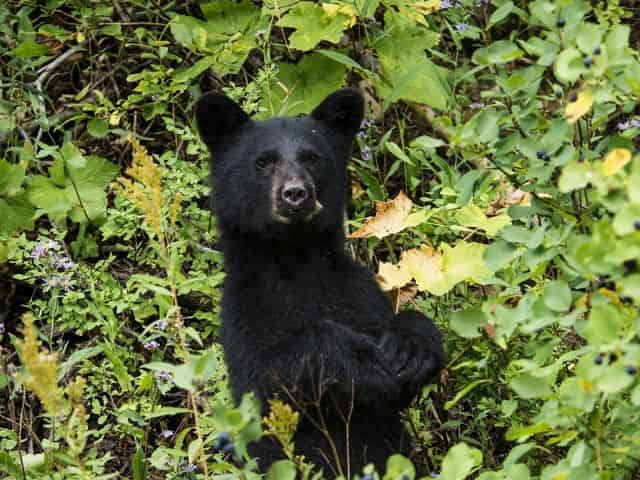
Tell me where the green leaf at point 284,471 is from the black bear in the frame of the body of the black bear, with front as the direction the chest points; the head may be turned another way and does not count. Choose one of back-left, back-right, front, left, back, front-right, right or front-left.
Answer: front-right

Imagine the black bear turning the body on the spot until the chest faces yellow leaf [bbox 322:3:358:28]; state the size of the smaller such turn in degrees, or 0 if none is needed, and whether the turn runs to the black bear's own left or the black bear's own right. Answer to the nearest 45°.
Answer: approximately 135° to the black bear's own left

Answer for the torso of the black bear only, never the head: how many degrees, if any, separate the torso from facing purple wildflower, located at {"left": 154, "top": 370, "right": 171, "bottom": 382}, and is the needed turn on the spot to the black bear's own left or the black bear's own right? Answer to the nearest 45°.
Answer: approximately 135° to the black bear's own right

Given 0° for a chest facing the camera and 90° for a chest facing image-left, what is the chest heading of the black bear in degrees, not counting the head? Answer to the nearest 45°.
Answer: approximately 315°

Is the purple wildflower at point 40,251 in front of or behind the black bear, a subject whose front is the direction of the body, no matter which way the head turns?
behind

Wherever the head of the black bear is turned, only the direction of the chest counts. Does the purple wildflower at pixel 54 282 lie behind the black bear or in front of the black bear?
behind

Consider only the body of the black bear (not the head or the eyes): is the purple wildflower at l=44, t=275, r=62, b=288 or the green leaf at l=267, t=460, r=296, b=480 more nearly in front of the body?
the green leaf
